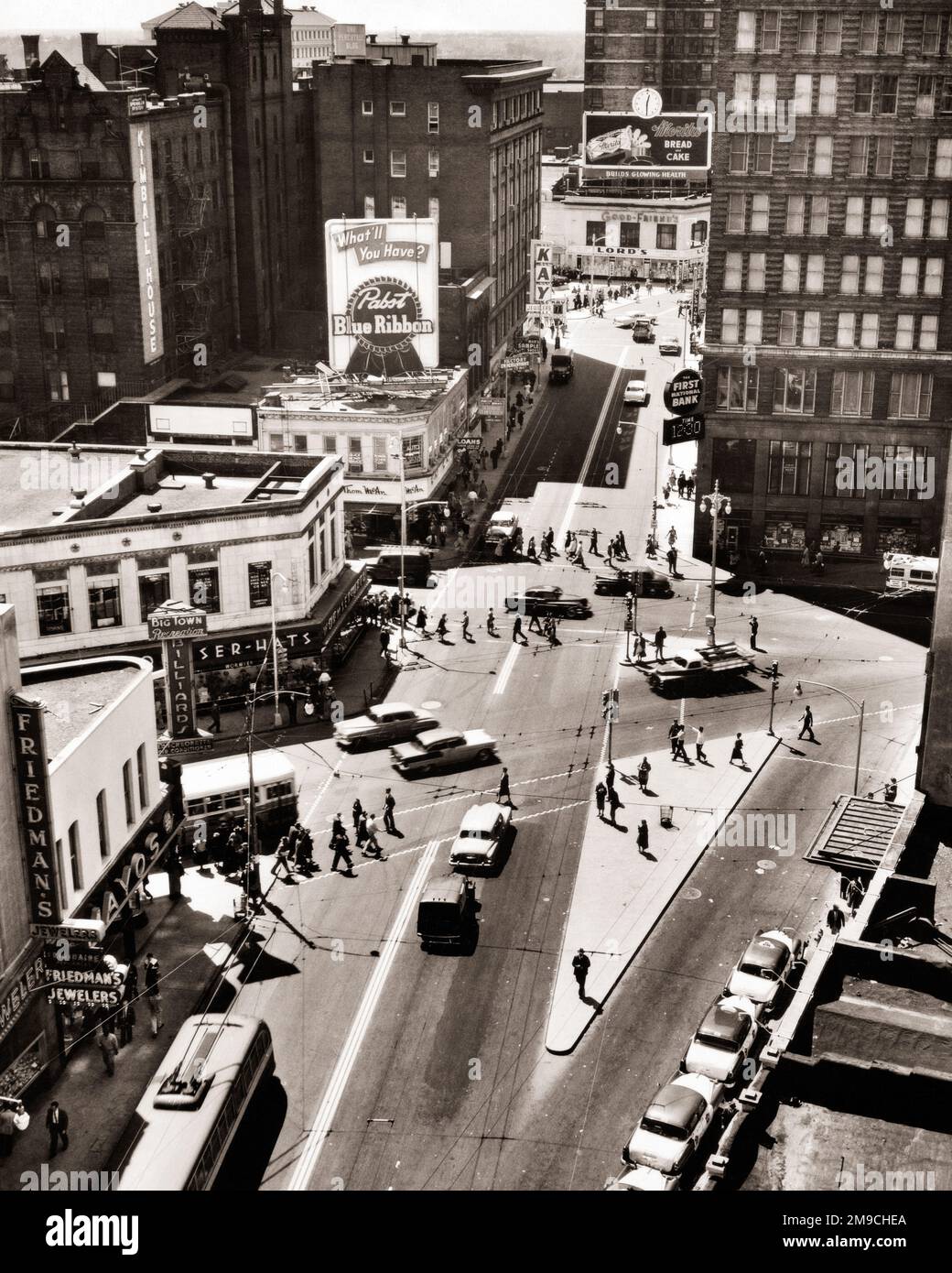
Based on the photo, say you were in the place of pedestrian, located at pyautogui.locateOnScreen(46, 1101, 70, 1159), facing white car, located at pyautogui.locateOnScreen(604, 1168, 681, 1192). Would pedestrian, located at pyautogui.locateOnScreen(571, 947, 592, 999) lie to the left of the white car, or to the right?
left

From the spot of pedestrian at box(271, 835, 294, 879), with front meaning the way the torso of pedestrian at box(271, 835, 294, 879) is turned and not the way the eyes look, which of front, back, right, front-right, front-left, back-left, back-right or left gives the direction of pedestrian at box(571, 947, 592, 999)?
front-right

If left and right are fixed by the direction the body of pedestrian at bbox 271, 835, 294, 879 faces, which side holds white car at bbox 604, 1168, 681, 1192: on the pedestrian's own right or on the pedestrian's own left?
on the pedestrian's own right

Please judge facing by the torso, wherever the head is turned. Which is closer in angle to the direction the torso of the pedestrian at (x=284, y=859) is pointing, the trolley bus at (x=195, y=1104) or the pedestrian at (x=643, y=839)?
the pedestrian

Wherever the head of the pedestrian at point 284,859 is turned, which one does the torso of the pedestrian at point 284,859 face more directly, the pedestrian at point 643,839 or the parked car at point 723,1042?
the pedestrian

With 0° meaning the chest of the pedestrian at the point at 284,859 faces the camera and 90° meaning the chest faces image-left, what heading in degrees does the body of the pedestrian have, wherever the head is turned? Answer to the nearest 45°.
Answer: approximately 270°

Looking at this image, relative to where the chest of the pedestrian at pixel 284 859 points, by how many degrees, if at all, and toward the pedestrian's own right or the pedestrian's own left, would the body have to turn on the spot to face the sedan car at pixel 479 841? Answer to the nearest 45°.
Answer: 0° — they already face it
